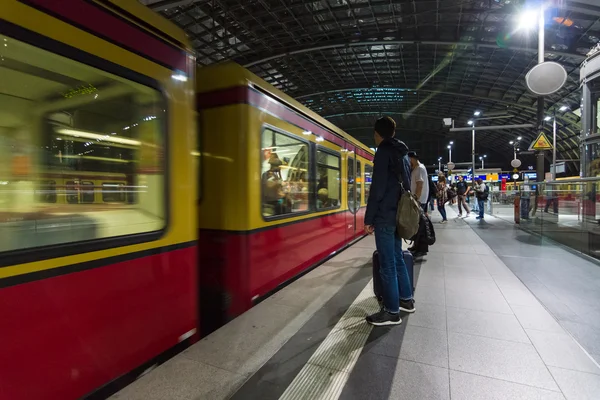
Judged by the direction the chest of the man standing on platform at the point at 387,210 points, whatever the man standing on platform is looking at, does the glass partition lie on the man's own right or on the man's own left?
on the man's own right

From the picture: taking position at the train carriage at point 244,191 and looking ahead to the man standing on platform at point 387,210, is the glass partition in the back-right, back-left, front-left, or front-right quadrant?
front-left

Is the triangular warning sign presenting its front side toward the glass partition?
yes

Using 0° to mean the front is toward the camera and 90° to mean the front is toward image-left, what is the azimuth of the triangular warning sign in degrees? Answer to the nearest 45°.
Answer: approximately 0°

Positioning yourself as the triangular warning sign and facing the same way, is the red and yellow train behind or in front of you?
in front

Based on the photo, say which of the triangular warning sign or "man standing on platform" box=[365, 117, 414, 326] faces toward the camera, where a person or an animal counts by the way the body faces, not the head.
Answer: the triangular warning sign

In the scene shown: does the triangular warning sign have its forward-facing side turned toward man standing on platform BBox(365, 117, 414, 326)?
yes

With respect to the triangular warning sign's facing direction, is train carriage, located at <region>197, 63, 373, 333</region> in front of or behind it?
in front

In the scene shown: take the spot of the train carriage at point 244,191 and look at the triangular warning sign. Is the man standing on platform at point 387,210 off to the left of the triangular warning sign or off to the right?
right
